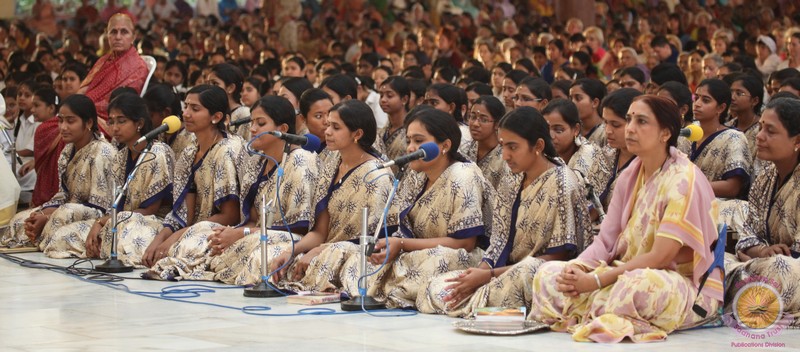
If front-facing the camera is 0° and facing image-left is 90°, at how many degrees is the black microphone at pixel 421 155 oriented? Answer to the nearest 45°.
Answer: approximately 270°

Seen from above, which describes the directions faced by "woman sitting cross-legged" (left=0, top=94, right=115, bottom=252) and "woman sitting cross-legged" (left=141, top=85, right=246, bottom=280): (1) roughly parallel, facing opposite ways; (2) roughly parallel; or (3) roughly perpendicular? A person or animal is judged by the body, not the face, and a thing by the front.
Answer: roughly parallel

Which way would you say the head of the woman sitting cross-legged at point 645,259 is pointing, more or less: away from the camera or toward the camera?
toward the camera

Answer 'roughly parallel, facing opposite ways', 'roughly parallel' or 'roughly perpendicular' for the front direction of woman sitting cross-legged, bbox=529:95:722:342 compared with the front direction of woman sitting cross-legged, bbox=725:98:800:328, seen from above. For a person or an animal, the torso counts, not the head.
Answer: roughly parallel

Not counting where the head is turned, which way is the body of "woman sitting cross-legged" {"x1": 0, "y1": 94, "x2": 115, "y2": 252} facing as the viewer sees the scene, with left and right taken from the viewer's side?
facing the viewer and to the left of the viewer

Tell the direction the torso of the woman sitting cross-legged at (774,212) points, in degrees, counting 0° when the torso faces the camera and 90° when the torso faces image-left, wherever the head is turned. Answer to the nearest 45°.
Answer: approximately 45°

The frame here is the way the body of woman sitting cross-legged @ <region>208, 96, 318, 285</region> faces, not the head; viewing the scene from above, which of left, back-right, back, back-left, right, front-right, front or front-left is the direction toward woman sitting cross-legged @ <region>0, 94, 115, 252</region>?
right

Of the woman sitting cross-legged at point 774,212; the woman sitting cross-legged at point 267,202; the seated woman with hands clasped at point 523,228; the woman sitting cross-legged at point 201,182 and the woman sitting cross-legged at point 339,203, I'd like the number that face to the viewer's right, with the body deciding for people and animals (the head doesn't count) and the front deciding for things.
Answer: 0

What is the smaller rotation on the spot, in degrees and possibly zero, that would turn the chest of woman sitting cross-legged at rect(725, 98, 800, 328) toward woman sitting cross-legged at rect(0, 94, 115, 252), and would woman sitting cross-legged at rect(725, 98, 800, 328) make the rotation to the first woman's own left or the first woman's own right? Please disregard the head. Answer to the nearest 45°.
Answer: approximately 45° to the first woman's own right

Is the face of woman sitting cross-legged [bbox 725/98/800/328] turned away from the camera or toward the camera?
toward the camera

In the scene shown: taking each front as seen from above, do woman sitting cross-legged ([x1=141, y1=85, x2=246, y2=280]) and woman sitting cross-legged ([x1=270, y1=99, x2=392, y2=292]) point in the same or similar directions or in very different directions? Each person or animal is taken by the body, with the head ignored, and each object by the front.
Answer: same or similar directions

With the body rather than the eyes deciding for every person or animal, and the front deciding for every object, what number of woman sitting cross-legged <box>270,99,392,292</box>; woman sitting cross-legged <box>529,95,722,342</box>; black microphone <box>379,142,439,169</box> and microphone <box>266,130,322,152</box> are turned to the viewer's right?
2
